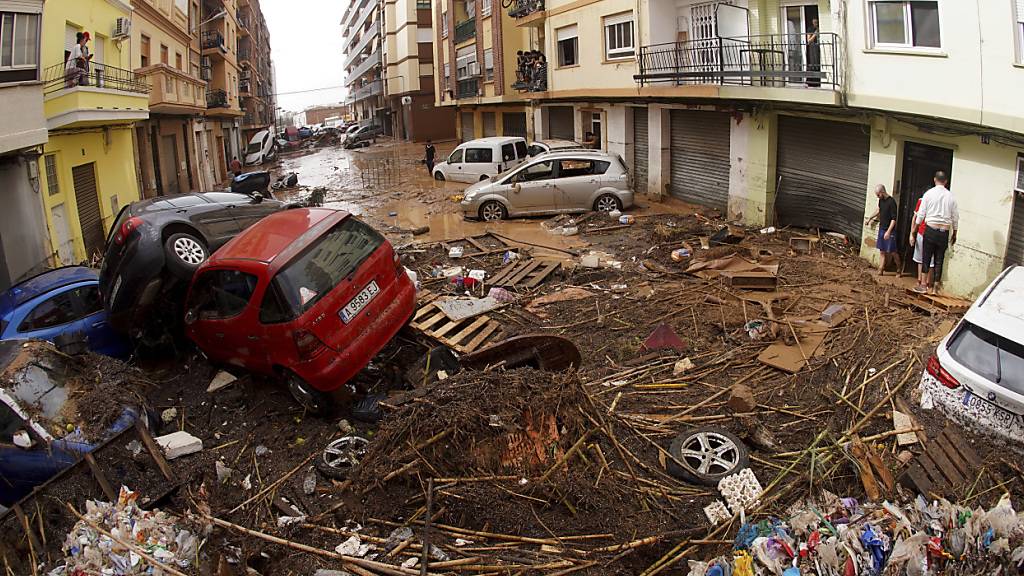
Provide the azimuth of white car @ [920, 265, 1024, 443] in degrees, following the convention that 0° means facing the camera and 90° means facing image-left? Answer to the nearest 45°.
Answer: approximately 225°

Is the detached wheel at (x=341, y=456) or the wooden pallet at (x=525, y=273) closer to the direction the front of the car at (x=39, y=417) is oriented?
the detached wheel

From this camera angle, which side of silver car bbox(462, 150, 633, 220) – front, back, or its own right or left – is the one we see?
left

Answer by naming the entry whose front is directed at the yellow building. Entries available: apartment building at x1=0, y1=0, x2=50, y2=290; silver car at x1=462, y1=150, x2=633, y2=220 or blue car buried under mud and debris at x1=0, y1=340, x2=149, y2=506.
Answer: the silver car

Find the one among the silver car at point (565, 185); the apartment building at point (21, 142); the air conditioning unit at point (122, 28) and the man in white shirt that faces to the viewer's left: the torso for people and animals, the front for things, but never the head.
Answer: the silver car

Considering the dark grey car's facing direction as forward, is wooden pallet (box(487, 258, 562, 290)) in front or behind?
in front

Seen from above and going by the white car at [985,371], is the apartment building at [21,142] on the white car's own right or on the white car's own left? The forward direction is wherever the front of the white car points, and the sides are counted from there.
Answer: on the white car's own left

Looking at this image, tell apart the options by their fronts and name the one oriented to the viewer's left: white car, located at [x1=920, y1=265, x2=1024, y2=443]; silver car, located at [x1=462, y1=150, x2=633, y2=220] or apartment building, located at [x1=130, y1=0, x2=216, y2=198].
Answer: the silver car

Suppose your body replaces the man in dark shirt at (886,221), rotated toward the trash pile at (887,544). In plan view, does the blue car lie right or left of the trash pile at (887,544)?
right

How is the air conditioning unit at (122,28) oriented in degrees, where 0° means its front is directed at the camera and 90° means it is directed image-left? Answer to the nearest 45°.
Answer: approximately 315°

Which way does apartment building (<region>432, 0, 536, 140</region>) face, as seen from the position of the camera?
facing the viewer and to the left of the viewer

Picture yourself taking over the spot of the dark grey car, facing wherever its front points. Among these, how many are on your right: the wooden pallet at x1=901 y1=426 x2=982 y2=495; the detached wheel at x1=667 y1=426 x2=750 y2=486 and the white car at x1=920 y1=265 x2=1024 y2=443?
3

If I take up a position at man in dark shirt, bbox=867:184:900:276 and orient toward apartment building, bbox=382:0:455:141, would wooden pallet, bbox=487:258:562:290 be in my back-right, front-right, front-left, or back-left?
front-left

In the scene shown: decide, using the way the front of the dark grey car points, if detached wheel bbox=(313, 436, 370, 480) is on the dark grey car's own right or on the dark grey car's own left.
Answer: on the dark grey car's own right
